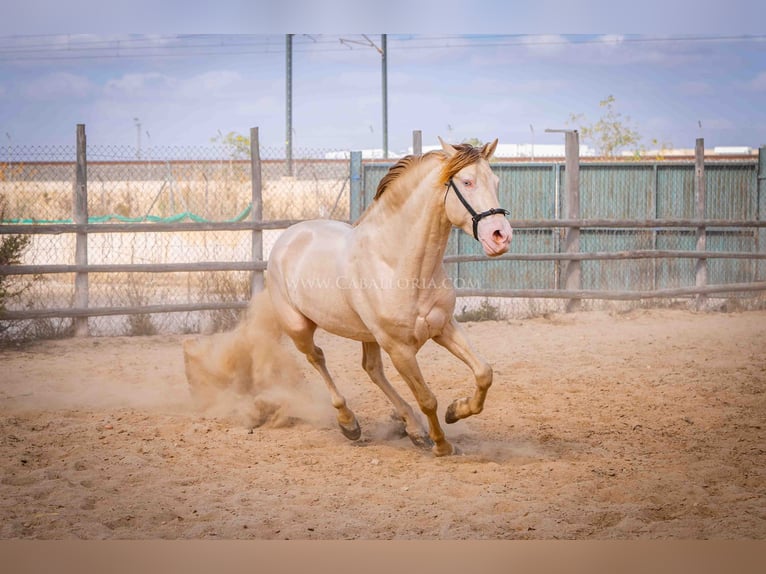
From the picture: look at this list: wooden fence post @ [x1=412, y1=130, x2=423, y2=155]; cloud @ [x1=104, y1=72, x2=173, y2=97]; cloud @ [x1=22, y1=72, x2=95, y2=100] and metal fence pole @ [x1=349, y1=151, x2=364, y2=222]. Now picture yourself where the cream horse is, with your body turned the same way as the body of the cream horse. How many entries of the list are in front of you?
0

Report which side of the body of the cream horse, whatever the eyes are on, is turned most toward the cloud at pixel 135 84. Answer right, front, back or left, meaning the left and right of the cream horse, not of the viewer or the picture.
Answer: back

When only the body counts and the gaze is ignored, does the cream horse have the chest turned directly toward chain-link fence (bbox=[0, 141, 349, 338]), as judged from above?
no

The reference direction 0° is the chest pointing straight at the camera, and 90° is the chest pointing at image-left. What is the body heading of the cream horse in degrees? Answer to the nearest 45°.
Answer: approximately 315°

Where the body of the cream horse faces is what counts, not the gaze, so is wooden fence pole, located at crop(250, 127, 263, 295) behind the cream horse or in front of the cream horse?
behind

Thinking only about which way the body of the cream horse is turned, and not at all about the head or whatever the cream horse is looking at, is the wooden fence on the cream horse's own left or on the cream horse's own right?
on the cream horse's own left

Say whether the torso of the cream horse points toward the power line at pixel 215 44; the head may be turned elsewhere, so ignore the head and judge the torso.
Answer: no

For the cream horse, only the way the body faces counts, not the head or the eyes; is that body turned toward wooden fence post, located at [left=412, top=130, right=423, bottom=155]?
no

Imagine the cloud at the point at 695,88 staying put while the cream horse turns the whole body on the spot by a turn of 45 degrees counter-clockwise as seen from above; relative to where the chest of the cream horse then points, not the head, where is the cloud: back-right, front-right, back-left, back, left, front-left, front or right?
front-left

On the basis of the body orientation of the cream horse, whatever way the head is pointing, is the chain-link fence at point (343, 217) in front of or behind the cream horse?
behind

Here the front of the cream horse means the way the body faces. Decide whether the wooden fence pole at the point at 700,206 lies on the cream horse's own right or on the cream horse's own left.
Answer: on the cream horse's own left

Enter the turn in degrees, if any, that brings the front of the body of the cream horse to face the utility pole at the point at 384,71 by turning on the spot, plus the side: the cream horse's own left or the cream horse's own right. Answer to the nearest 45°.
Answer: approximately 135° to the cream horse's own left
